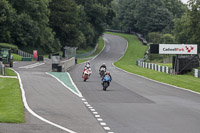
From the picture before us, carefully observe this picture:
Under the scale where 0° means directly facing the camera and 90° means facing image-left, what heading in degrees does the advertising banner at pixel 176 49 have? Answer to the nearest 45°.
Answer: approximately 0°
